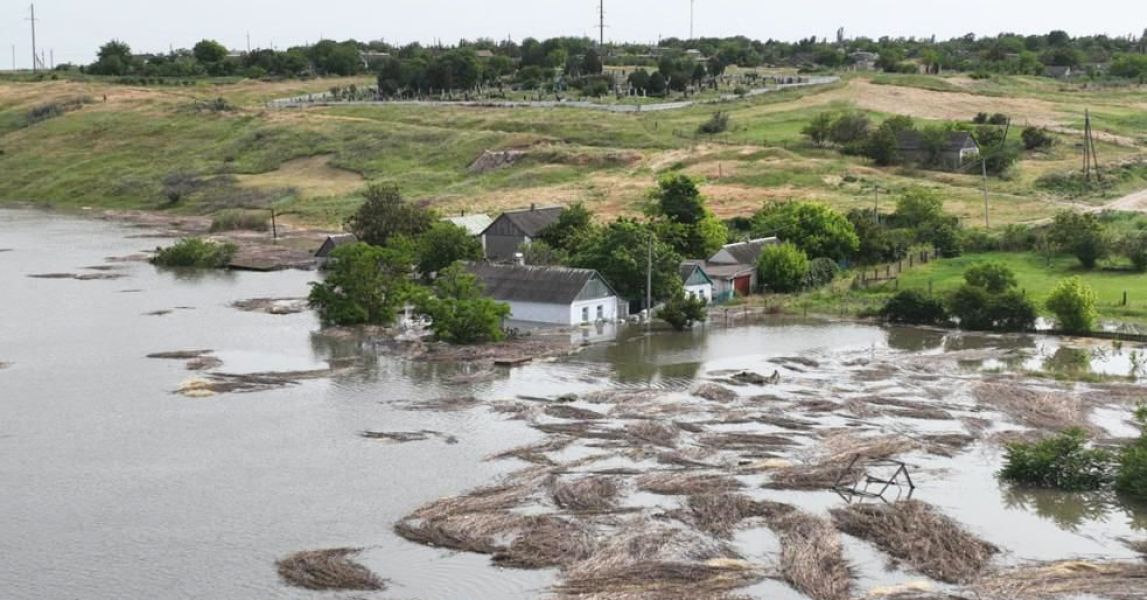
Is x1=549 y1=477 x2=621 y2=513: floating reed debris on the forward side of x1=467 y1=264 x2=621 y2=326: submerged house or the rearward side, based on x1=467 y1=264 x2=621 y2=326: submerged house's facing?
on the forward side

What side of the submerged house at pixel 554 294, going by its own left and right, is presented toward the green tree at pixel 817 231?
left

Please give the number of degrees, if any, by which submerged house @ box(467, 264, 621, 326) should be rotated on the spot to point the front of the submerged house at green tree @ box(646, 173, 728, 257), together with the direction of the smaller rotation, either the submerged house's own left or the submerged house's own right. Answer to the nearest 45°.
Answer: approximately 90° to the submerged house's own left

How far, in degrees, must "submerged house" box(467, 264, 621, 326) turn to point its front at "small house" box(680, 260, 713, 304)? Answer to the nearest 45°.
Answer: approximately 90° to its left

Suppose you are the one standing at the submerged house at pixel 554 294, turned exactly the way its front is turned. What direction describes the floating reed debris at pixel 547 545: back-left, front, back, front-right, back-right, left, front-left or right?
front-right

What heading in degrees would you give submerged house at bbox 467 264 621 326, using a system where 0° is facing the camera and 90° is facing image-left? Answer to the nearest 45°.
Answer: approximately 315°

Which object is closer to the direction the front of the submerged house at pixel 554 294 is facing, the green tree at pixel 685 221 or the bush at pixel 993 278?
the bush

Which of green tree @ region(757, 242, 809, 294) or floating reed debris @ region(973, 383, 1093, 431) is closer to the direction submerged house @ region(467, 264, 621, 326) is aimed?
the floating reed debris

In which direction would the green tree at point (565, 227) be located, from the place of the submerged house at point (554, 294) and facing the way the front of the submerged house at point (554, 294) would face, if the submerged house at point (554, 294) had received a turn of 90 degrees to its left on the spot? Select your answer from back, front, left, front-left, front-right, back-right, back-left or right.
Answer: front-left

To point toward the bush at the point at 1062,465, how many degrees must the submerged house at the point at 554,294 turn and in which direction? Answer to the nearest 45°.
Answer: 0° — it already faces it

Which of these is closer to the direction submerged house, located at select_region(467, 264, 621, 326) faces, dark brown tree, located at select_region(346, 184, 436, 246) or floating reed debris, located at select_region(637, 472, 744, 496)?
the floating reed debris

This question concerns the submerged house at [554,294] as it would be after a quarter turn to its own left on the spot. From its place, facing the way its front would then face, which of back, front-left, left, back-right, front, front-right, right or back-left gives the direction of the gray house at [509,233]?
front-left

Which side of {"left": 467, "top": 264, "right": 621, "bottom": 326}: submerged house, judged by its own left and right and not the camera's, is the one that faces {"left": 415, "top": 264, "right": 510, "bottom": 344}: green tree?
right

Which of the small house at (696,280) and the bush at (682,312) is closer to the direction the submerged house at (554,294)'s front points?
the bush
